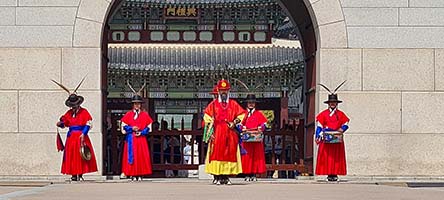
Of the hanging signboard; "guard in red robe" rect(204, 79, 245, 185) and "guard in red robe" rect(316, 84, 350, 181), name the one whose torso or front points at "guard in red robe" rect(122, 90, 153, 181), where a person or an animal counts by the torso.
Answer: the hanging signboard

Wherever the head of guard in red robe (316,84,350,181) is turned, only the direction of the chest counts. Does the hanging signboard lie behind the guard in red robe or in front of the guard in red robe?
behind

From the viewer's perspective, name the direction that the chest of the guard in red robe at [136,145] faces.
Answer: toward the camera

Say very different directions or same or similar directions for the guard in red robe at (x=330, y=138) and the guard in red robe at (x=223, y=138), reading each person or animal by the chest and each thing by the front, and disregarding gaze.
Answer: same or similar directions

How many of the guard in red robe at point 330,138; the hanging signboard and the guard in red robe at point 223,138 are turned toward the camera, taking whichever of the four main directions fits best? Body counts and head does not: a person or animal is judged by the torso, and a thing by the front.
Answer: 3

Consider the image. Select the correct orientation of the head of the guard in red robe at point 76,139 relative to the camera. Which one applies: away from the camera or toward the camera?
toward the camera

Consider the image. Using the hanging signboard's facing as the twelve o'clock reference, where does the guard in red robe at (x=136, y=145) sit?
The guard in red robe is roughly at 12 o'clock from the hanging signboard.

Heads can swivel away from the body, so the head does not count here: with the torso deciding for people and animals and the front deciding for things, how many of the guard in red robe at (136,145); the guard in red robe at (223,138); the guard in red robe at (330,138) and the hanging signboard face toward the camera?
4

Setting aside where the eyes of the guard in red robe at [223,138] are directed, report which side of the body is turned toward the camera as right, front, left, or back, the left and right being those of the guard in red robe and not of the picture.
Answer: front

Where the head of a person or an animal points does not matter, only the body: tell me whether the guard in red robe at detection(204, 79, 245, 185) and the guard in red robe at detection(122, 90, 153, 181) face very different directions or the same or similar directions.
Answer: same or similar directions

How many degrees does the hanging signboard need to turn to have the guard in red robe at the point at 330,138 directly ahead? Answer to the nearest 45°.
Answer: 0° — it already faces them

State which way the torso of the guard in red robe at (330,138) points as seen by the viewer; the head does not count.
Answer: toward the camera

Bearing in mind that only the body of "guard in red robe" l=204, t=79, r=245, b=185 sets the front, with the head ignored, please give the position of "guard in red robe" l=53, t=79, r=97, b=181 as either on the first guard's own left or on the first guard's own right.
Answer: on the first guard's own right
